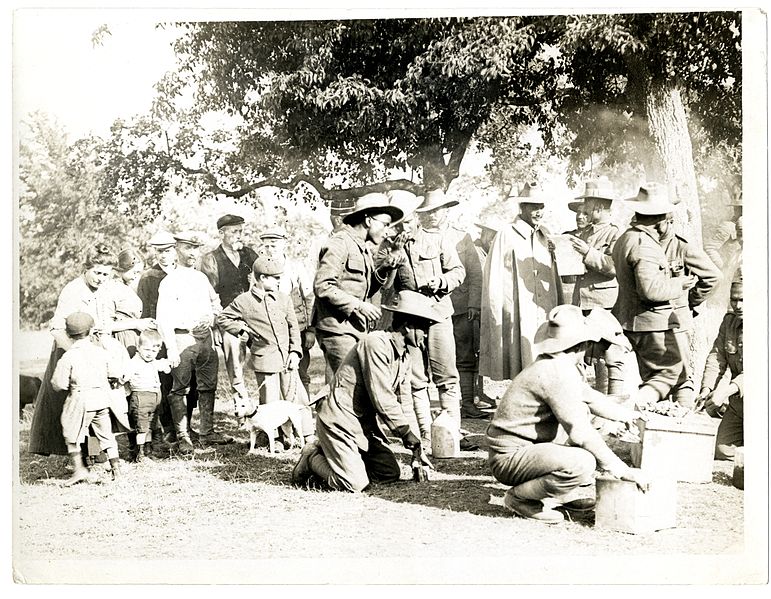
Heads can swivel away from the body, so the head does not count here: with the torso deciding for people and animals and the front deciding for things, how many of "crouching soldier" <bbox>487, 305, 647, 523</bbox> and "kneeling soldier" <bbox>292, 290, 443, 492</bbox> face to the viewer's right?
2

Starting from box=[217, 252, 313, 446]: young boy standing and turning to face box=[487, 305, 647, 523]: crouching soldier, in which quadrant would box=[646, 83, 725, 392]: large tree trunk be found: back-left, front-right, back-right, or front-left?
front-left

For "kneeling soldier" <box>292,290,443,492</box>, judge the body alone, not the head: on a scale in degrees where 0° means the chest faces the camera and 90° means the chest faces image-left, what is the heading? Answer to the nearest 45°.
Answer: approximately 270°

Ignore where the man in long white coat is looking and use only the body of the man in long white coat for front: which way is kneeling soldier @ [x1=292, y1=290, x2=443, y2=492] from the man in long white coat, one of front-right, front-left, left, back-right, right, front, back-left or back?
right

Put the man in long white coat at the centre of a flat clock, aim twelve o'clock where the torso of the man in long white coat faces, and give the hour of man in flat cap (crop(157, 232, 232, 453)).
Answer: The man in flat cap is roughly at 4 o'clock from the man in long white coat.

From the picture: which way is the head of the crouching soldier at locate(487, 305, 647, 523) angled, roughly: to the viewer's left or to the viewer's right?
to the viewer's right

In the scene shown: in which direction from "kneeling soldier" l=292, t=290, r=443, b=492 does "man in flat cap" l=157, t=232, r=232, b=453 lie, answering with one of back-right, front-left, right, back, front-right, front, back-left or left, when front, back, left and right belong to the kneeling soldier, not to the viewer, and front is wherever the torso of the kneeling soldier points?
back-left

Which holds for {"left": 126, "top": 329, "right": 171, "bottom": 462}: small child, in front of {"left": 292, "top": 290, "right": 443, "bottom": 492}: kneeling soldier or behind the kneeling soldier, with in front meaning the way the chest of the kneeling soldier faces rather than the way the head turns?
behind

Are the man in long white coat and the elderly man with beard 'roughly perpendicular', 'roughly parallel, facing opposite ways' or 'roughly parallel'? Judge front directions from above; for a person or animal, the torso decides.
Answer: roughly parallel

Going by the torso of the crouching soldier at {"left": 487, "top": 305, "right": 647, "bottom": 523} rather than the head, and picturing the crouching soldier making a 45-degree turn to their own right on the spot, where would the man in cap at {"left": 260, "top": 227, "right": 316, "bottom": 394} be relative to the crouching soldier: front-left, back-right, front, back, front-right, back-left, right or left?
back

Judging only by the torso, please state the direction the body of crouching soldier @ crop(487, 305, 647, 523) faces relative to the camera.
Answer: to the viewer's right

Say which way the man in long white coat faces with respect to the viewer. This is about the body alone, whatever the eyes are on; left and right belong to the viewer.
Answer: facing the viewer and to the right of the viewer

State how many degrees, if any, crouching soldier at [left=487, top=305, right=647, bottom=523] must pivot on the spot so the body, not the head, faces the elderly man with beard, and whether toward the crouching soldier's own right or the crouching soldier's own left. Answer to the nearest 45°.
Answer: approximately 135° to the crouching soldier's own left
